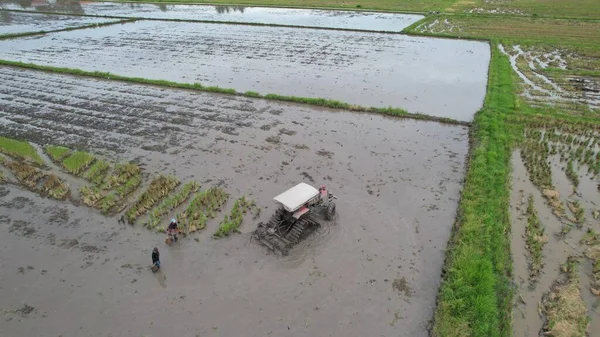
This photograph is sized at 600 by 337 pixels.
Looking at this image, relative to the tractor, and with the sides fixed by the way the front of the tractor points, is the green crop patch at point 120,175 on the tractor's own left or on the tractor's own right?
on the tractor's own left

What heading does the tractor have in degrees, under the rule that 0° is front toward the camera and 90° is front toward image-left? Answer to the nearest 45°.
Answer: approximately 225°

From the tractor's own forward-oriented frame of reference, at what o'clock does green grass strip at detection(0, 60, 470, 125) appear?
The green grass strip is roughly at 10 o'clock from the tractor.

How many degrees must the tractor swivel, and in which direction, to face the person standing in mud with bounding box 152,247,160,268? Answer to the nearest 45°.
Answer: approximately 135° to its left

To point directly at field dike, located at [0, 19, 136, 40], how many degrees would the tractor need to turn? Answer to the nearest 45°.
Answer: approximately 90° to its left

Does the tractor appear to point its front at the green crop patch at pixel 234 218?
no

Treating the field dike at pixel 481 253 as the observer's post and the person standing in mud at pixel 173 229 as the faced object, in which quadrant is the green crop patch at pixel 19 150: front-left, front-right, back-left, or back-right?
front-right
